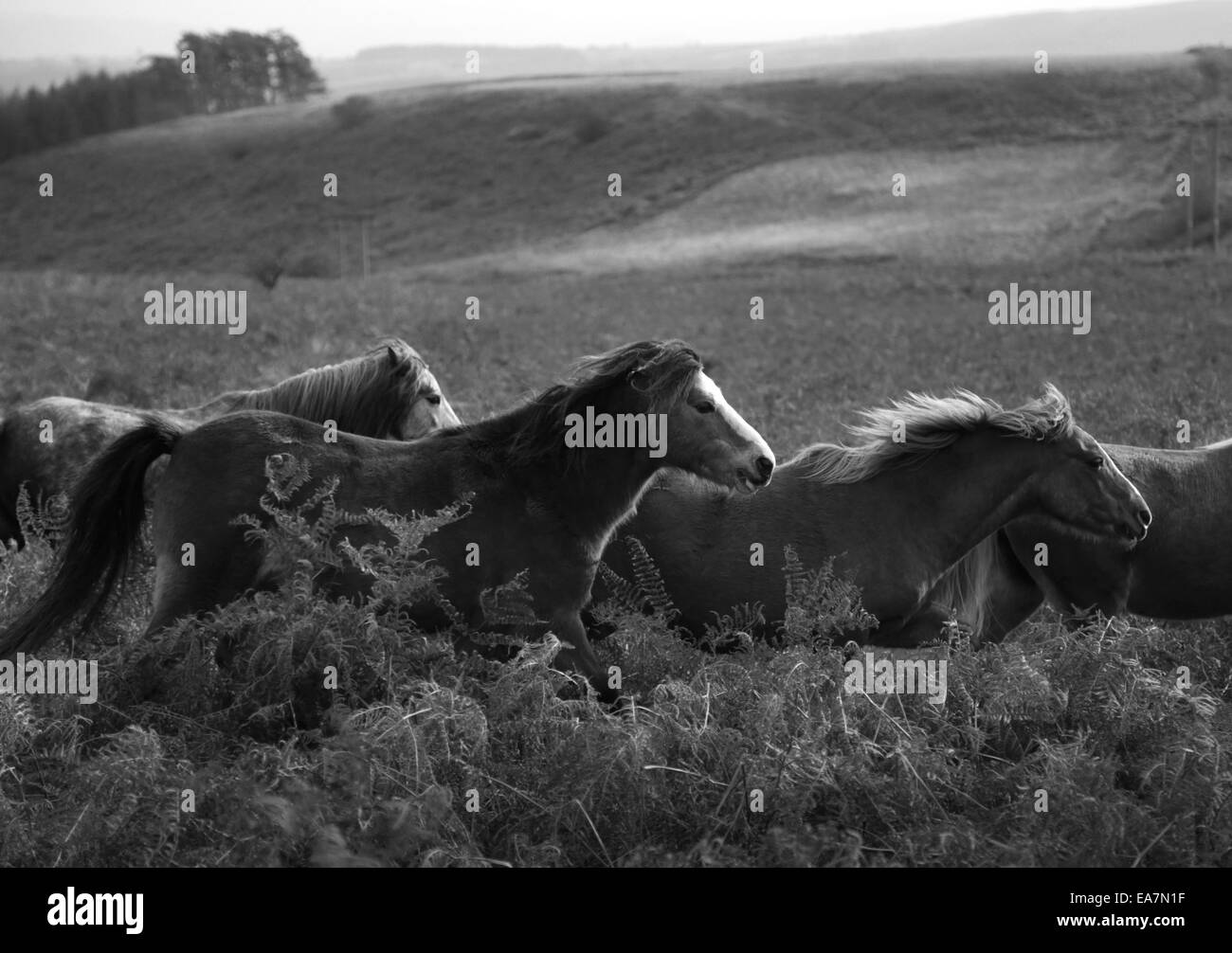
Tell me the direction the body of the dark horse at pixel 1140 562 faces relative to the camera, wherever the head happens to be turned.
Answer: to the viewer's right

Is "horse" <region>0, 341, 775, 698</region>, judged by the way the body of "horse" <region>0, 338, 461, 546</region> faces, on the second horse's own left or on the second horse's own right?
on the second horse's own right

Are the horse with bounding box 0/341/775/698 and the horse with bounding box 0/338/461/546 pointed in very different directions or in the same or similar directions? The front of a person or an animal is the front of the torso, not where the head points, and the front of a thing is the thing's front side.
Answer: same or similar directions

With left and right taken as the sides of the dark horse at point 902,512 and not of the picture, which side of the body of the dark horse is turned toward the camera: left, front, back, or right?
right

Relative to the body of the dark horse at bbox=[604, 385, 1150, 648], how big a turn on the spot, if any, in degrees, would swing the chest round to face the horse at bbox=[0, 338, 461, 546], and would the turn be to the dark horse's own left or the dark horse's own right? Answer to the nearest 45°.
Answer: approximately 180°

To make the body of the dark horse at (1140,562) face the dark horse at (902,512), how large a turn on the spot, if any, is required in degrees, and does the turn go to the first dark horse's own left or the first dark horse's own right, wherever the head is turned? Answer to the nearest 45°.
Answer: approximately 135° to the first dark horse's own right

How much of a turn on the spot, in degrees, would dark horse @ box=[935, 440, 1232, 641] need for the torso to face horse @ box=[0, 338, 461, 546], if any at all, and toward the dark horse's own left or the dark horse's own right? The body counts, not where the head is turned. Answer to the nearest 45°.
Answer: approximately 180°

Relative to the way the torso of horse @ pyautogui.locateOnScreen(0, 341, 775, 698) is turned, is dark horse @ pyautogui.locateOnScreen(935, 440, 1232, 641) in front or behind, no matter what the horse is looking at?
in front

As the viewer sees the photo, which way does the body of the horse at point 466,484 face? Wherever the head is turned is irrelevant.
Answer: to the viewer's right

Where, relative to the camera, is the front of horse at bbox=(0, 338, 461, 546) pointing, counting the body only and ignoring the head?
to the viewer's right

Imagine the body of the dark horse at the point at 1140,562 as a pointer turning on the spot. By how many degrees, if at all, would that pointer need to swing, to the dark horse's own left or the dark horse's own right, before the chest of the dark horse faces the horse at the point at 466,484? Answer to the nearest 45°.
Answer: approximately 135° to the dark horse's own right

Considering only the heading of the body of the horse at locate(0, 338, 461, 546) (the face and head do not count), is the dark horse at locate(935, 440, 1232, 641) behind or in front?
in front

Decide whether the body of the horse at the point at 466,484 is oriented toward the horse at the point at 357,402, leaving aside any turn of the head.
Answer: no
